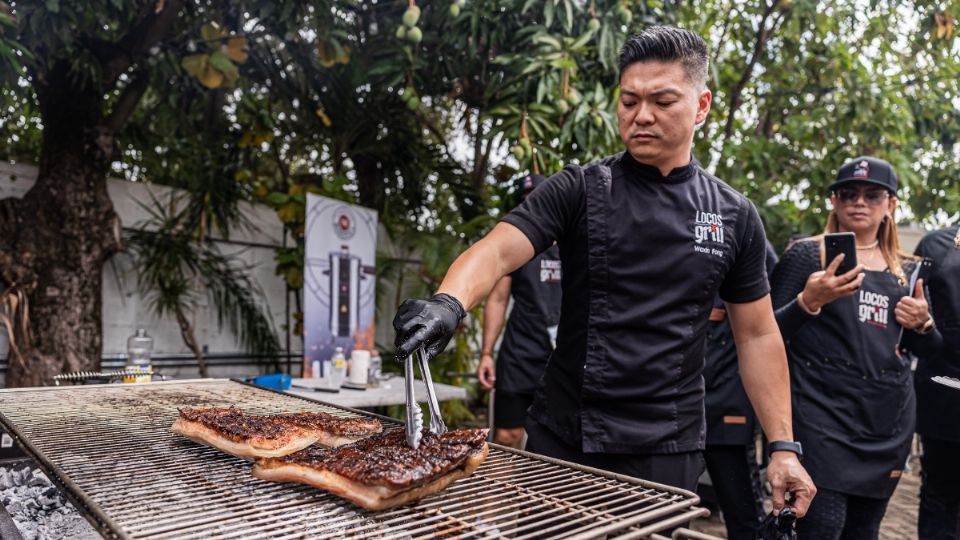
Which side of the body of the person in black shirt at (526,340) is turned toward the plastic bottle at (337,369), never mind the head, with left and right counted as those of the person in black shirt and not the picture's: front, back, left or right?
right

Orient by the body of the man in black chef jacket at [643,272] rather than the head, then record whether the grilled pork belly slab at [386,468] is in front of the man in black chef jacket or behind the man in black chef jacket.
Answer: in front

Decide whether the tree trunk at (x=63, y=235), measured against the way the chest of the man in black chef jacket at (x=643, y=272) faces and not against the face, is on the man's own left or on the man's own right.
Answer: on the man's own right

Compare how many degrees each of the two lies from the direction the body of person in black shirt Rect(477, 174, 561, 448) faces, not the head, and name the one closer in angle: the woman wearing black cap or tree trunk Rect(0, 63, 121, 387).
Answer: the woman wearing black cap

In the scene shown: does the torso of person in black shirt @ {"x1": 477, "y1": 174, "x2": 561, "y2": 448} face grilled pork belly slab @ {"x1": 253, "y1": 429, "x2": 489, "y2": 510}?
yes

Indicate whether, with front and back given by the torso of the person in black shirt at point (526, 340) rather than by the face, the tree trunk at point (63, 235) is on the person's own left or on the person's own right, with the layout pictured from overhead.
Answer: on the person's own right

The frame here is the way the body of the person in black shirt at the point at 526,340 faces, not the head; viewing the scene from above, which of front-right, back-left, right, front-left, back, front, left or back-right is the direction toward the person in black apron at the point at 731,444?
front-left

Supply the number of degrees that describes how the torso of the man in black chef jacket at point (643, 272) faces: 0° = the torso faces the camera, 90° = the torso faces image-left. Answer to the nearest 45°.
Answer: approximately 0°

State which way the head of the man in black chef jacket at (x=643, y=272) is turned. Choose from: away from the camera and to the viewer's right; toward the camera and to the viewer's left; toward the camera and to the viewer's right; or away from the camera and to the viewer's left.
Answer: toward the camera and to the viewer's left

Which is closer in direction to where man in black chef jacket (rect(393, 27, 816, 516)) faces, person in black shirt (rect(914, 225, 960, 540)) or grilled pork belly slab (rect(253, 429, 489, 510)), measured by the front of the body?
the grilled pork belly slab

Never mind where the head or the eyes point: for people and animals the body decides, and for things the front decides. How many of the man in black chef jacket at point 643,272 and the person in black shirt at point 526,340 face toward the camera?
2

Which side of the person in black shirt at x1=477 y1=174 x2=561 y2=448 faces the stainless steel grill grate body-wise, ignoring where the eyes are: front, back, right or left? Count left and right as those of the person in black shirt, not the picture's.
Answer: front

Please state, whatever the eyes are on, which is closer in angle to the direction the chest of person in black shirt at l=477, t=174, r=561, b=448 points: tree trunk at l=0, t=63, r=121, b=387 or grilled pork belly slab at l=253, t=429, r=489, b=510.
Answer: the grilled pork belly slab
